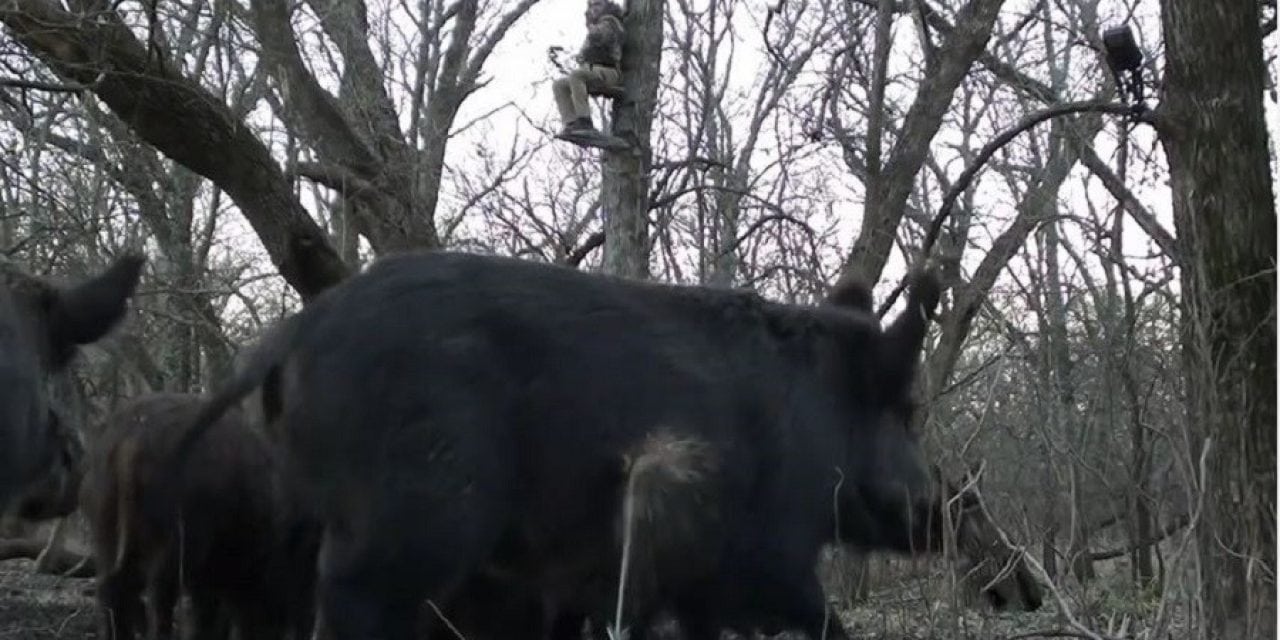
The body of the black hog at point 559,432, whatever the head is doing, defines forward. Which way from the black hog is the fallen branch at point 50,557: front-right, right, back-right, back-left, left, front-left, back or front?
back-left

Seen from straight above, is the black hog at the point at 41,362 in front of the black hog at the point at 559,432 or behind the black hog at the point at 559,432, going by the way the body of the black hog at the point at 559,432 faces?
behind

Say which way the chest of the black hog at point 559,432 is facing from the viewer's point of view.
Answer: to the viewer's right

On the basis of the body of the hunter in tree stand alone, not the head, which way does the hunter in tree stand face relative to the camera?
to the viewer's left

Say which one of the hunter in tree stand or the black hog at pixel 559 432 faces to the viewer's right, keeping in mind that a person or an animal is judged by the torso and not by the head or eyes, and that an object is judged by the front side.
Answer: the black hog

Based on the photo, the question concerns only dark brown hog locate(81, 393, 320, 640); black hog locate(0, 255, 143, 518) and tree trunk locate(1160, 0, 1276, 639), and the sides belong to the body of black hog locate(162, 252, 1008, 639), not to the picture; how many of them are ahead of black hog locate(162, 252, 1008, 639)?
1

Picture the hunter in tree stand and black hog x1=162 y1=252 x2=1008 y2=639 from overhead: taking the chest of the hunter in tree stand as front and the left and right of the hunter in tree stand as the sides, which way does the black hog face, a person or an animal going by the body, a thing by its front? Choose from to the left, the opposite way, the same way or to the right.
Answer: the opposite way

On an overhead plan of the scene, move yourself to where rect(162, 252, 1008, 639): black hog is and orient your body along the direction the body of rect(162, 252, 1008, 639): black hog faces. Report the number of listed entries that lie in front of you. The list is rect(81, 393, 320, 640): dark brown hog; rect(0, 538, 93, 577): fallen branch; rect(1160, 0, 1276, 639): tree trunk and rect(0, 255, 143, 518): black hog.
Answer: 1

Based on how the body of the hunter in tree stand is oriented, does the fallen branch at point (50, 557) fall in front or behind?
in front

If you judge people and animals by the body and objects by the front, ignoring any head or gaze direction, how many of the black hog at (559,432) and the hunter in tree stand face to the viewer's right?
1

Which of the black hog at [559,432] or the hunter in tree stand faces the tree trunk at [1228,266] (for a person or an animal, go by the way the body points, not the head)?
the black hog
